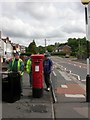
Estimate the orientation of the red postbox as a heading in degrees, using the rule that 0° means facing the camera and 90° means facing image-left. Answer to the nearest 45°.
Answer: approximately 0°

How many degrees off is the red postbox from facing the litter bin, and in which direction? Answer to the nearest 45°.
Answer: approximately 45° to its right
